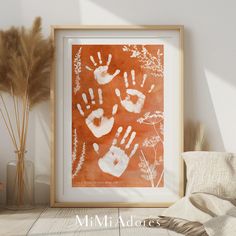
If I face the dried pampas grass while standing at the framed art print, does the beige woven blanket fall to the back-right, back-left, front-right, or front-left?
back-left

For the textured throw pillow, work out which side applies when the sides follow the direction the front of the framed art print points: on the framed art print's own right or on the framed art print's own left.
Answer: on the framed art print's own left

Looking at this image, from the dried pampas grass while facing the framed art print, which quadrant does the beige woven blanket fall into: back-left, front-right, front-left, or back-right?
front-right

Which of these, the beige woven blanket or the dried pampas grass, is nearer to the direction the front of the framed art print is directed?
the beige woven blanket

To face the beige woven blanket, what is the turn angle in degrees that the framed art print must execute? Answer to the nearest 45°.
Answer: approximately 45° to its left

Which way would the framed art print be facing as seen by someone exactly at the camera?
facing the viewer

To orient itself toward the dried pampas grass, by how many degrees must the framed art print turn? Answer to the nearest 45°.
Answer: approximately 90° to its right
